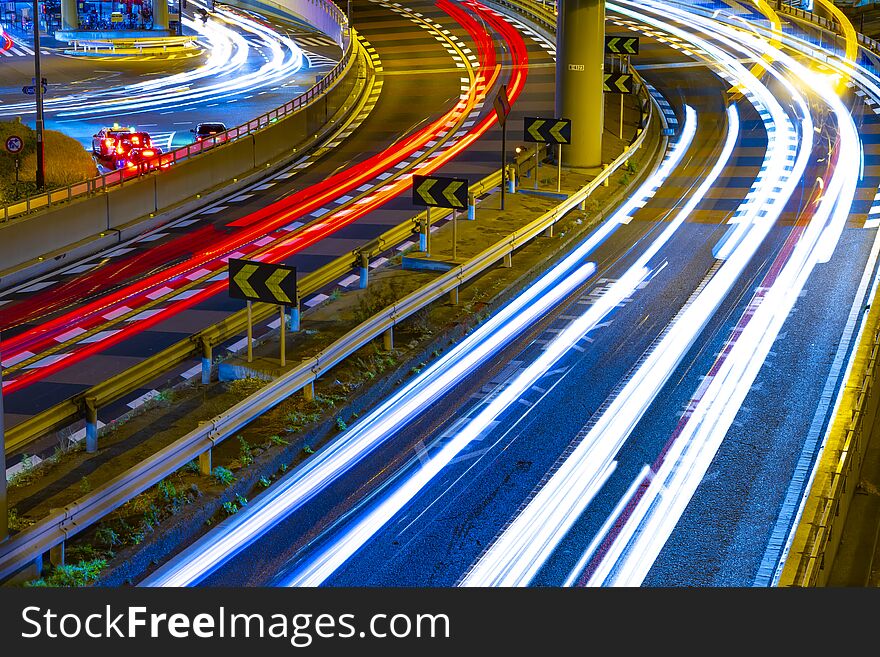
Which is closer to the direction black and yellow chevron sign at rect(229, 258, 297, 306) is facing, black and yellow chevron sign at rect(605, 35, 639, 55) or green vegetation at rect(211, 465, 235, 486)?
the green vegetation

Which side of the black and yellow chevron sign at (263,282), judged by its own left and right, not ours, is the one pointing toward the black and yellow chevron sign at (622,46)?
back

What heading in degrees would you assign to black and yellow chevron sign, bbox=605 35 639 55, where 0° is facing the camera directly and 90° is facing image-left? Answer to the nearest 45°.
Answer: approximately 0°

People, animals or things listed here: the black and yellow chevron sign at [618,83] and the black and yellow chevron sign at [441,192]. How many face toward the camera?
2

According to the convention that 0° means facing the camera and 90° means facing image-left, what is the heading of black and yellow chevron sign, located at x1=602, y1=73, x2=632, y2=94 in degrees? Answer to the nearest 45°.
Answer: approximately 0°

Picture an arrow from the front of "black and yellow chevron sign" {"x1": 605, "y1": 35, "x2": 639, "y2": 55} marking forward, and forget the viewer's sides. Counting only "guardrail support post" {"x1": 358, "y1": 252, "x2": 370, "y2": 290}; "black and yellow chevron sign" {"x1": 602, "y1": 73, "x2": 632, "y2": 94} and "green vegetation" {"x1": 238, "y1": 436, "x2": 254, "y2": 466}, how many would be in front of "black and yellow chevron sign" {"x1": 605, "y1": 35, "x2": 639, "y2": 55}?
3

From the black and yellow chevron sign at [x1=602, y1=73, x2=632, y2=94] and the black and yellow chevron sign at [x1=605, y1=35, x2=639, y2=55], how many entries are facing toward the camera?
2

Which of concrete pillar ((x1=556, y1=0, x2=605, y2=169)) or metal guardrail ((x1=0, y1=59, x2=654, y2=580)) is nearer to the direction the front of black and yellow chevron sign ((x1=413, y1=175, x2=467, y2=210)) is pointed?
the metal guardrail
